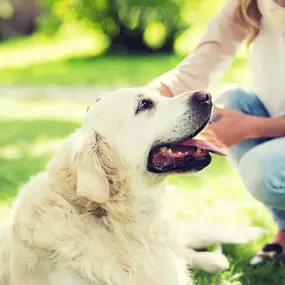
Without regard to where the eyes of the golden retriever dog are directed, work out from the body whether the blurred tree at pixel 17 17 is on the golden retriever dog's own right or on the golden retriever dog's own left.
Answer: on the golden retriever dog's own left

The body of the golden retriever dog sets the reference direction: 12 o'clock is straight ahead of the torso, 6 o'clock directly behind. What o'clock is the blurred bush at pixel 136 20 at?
The blurred bush is roughly at 9 o'clock from the golden retriever dog.

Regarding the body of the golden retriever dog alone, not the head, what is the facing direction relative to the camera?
to the viewer's right
